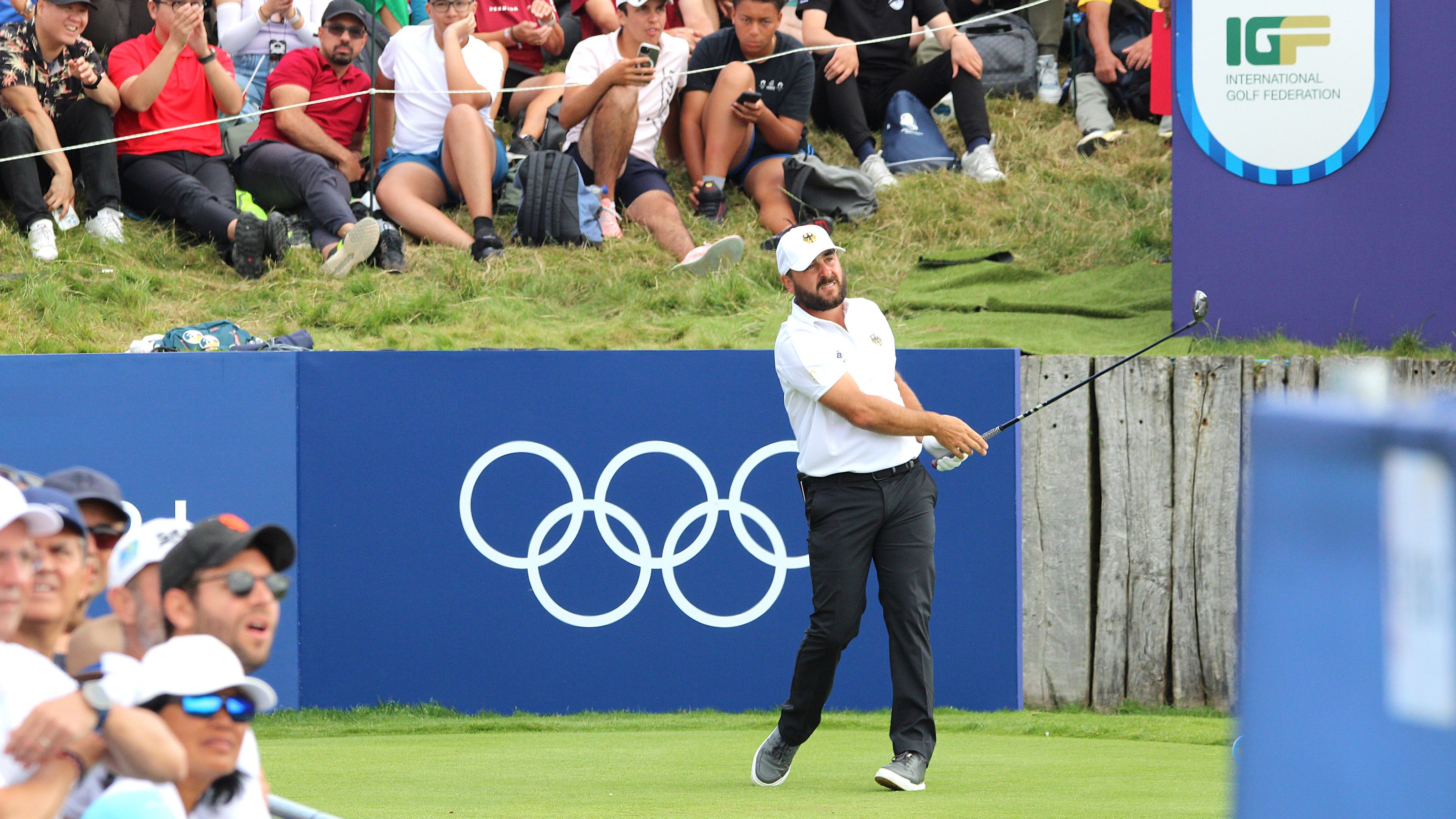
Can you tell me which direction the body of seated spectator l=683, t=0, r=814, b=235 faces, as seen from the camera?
toward the camera

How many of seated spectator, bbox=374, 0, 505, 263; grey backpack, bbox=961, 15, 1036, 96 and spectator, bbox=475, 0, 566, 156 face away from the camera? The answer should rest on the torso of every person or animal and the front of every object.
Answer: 0

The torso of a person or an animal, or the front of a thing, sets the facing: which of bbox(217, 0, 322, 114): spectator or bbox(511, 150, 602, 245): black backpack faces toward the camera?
the spectator

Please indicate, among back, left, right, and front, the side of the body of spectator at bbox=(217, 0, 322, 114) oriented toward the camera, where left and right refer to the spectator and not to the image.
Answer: front

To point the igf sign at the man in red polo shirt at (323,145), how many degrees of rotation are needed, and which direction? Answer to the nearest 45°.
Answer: approximately 90° to its right

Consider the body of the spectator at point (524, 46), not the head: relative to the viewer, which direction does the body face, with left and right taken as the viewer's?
facing the viewer

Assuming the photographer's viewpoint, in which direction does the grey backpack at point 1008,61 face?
facing the viewer

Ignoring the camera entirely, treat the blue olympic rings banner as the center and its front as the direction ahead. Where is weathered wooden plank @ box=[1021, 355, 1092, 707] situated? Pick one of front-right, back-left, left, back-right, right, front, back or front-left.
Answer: left

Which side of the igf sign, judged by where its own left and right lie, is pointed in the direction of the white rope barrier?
right

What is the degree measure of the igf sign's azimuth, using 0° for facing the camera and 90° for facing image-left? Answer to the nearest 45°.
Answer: approximately 0°

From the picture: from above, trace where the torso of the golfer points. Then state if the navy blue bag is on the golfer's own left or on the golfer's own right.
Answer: on the golfer's own left

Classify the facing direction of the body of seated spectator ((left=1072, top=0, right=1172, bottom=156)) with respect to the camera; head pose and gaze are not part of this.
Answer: toward the camera

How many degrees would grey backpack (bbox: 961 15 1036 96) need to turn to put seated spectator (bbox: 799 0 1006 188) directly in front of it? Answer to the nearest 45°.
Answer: approximately 45° to its right
